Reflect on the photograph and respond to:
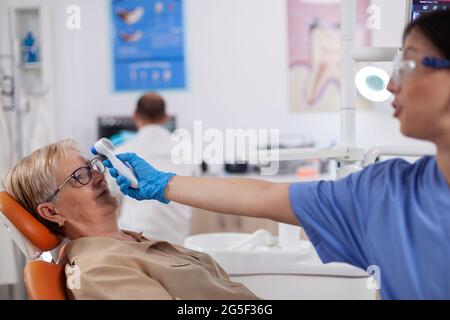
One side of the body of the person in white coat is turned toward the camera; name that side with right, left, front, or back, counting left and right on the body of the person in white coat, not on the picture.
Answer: back

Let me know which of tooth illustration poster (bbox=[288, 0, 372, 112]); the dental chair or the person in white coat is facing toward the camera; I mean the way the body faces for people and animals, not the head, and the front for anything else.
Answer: the tooth illustration poster

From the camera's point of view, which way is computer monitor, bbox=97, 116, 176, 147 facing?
toward the camera

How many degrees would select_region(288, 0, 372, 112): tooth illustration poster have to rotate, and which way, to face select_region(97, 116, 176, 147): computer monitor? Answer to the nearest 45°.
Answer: approximately 90° to its right

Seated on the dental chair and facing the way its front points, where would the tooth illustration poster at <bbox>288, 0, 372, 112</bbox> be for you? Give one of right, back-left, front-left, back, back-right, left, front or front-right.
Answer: front-left

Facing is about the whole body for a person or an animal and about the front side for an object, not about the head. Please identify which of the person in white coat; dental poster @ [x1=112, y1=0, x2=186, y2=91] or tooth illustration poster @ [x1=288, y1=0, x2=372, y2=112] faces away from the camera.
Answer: the person in white coat

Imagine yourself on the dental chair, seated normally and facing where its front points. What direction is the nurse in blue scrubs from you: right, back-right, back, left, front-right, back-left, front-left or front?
front-right

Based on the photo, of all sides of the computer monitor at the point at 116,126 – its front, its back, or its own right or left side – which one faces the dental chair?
front

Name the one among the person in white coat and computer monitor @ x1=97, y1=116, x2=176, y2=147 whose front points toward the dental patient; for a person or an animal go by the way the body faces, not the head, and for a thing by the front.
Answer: the computer monitor

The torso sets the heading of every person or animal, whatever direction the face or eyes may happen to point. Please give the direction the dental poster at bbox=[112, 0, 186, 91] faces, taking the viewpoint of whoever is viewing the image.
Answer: facing the viewer

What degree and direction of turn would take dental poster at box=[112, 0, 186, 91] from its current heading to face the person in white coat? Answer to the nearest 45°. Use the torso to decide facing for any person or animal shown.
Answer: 0° — it already faces them

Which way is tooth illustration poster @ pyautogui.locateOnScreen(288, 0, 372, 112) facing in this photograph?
toward the camera

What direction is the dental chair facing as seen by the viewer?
to the viewer's right

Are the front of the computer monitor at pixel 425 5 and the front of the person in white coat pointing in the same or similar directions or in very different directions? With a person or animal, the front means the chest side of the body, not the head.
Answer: very different directions

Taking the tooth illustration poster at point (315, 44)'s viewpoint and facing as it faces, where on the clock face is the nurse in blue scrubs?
The nurse in blue scrubs is roughly at 12 o'clock from the tooth illustration poster.

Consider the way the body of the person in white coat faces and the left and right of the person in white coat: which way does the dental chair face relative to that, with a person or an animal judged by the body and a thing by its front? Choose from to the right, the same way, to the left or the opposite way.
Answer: to the right

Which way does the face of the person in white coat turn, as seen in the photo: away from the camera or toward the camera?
away from the camera
